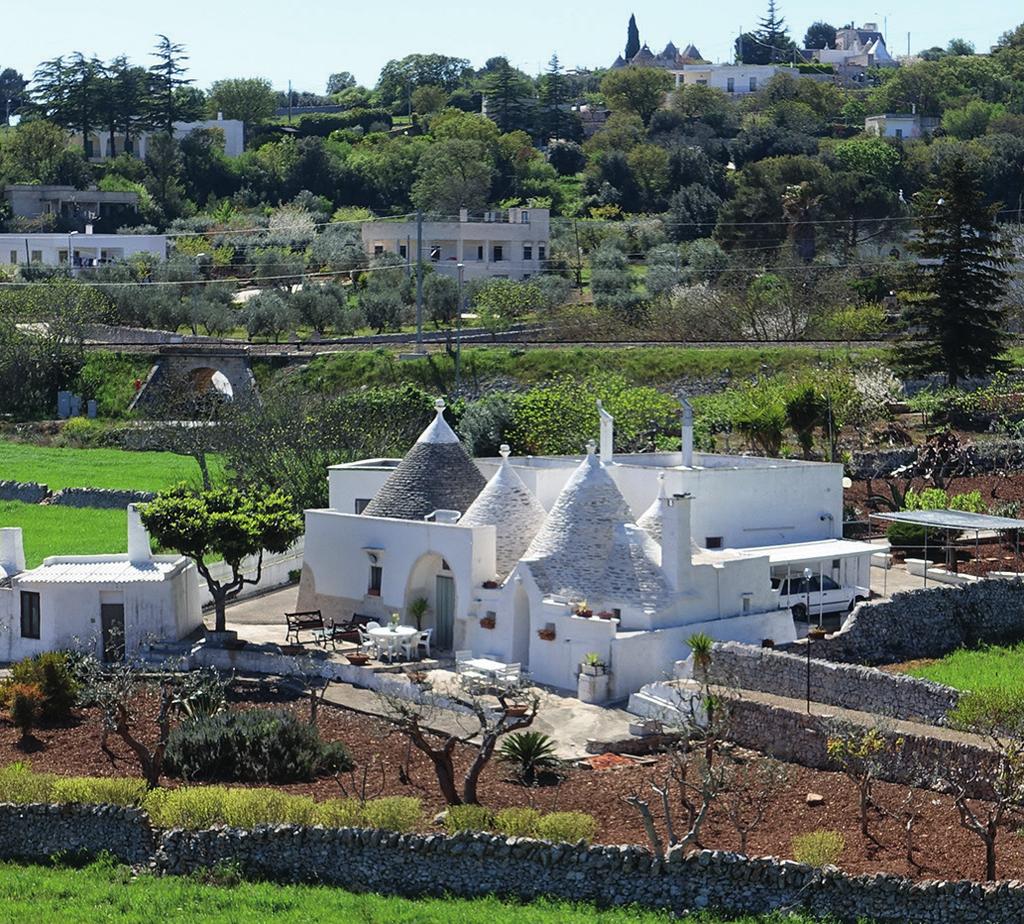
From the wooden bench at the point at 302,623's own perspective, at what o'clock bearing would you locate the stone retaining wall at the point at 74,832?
The stone retaining wall is roughly at 2 o'clock from the wooden bench.

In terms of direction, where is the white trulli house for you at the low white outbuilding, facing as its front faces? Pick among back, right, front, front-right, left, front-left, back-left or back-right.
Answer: left

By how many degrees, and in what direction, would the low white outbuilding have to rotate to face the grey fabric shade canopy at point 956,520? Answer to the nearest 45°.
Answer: approximately 90° to its left

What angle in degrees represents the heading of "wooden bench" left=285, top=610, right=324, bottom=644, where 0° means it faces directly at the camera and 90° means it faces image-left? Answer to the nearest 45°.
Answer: approximately 315°

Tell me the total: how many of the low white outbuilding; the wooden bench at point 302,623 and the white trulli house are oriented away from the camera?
0

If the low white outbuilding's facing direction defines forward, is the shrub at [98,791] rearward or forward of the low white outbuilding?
forward

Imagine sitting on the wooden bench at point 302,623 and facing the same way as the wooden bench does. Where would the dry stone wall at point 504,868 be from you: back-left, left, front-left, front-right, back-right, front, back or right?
front-right

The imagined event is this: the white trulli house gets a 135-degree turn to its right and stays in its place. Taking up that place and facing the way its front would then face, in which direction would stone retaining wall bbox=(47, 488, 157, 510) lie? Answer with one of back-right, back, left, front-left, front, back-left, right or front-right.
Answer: front-left

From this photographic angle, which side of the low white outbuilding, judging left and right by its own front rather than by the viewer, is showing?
front

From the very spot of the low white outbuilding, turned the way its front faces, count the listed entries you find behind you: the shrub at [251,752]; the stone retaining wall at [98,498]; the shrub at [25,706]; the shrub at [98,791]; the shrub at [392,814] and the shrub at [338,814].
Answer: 1

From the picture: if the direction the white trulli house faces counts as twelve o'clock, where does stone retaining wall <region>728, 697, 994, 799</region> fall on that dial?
The stone retaining wall is roughly at 10 o'clock from the white trulli house.

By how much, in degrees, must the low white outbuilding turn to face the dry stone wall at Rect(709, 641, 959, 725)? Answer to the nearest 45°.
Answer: approximately 45° to its left

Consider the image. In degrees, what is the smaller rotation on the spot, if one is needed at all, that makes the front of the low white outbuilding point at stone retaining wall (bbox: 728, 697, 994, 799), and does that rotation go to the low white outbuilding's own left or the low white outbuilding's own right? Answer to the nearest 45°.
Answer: approximately 45° to the low white outbuilding's own left

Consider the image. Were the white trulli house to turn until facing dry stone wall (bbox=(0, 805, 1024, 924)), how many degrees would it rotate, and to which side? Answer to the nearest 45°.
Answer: approximately 45° to its left

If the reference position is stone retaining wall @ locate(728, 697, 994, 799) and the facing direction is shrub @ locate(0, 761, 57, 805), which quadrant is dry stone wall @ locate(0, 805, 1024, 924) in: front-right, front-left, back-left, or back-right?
front-left

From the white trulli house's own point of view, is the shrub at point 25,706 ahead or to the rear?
ahead

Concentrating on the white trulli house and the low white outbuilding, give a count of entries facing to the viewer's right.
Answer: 0
